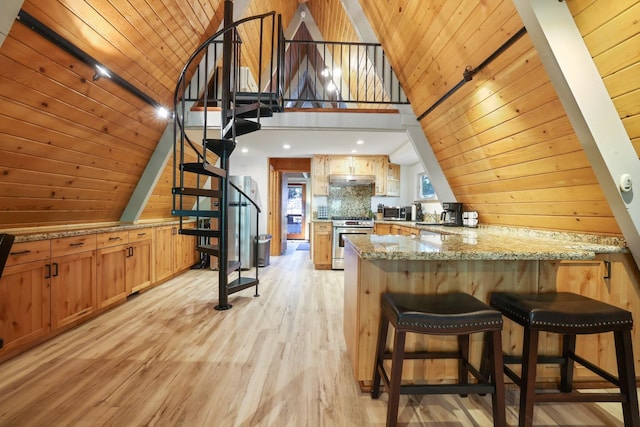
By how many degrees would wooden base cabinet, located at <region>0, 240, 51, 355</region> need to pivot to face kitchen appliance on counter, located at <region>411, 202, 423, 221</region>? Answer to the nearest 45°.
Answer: approximately 45° to its left

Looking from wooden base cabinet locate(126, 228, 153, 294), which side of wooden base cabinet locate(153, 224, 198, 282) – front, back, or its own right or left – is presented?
right

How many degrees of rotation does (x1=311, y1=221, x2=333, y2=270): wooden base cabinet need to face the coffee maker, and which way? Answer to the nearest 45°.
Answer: approximately 45° to its left

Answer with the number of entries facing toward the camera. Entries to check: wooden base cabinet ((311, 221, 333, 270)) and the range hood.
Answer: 2

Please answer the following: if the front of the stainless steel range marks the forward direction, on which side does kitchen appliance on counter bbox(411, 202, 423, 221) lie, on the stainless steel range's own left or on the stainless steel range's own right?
on the stainless steel range's own left

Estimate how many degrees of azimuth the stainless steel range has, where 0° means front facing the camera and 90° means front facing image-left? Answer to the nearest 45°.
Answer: approximately 0°
